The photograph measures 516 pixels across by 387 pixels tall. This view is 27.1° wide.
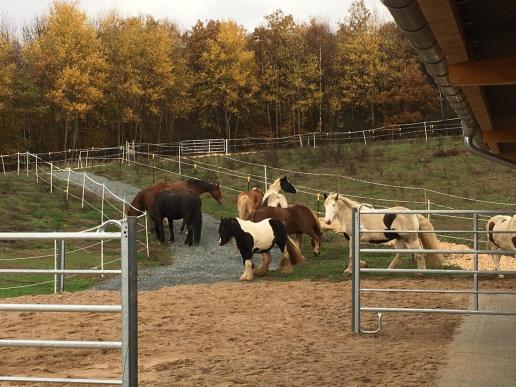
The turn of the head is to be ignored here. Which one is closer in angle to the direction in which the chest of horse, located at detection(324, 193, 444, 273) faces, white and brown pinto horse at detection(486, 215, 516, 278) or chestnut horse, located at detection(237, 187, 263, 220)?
the chestnut horse

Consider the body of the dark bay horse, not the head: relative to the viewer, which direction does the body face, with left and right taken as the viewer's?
facing to the right of the viewer

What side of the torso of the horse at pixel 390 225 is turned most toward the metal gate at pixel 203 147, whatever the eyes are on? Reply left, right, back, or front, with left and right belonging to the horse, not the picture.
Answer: right

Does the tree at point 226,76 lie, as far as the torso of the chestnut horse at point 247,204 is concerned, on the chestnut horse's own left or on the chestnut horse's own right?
on the chestnut horse's own left

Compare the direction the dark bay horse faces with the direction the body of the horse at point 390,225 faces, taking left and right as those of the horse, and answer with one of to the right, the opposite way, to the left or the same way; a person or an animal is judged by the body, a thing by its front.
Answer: the opposite way

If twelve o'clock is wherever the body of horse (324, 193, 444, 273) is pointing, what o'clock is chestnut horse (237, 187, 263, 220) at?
The chestnut horse is roughly at 2 o'clock from the horse.

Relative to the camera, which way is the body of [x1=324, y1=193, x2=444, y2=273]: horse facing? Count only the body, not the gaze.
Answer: to the viewer's left

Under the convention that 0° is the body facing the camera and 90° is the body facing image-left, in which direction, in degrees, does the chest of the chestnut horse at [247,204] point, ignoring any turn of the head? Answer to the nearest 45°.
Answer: approximately 225°
